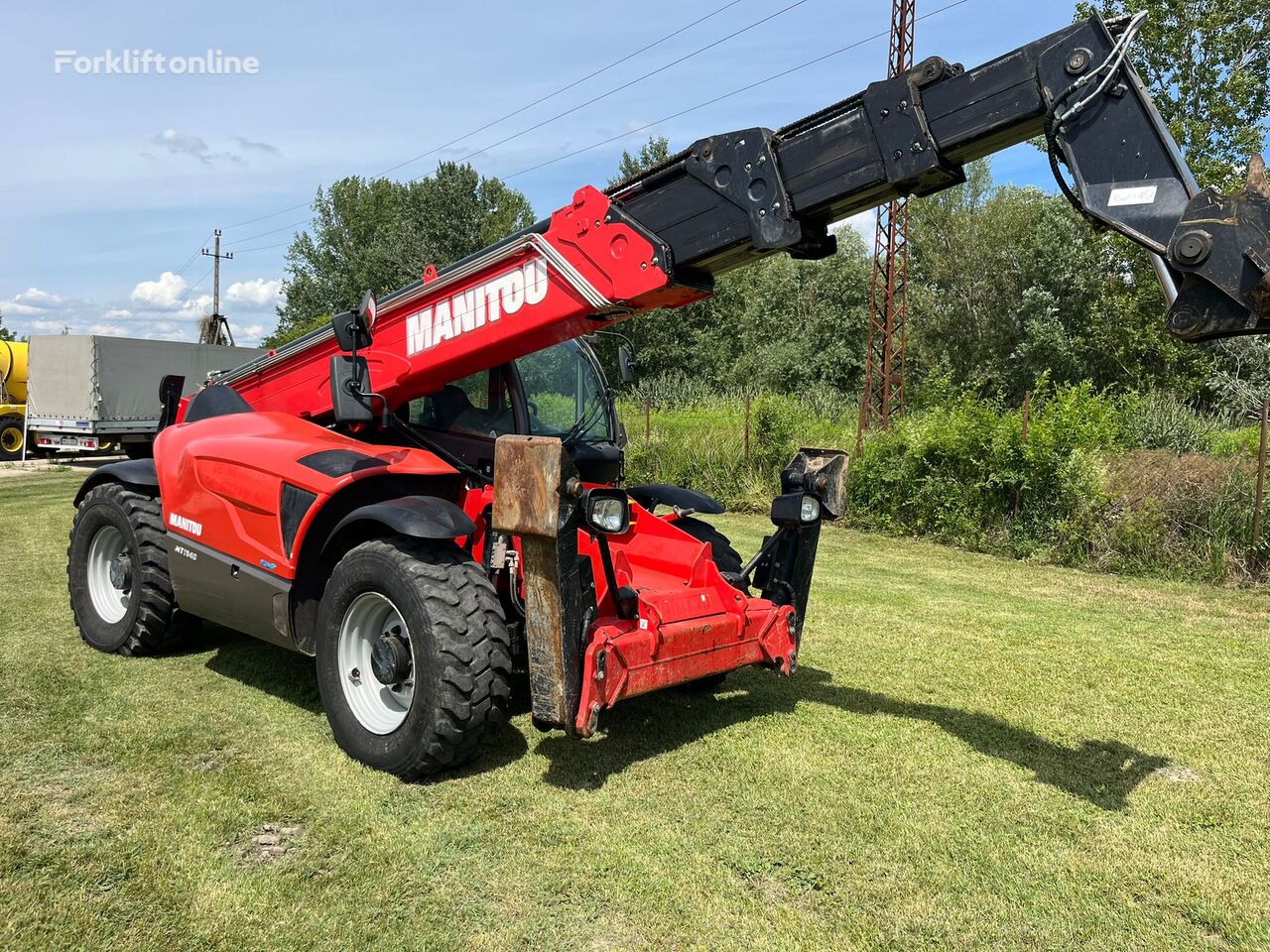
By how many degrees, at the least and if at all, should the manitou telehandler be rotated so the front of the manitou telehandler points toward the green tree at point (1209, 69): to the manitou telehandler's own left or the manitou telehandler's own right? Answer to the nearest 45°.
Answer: approximately 90° to the manitou telehandler's own left

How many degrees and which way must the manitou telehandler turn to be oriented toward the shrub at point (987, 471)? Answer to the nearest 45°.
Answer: approximately 90° to its left

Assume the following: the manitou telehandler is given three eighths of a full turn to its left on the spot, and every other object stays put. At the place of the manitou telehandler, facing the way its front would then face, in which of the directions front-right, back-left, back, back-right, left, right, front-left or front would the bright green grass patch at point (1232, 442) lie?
front-right

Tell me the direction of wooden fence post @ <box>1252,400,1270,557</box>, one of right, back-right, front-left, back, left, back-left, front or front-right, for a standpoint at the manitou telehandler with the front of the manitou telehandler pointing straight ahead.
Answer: left

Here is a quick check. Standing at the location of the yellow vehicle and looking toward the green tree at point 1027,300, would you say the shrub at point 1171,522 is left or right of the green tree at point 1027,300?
right

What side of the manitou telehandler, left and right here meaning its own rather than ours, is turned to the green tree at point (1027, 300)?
left

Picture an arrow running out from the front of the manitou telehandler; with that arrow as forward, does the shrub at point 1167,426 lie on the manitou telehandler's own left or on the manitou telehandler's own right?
on the manitou telehandler's own left

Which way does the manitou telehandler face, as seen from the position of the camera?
facing the viewer and to the right of the viewer

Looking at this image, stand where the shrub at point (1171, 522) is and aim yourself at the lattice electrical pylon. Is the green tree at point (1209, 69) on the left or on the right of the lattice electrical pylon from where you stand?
right

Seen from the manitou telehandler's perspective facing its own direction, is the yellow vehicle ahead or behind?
behind

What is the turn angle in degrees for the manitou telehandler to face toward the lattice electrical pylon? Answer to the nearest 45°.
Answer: approximately 135° to its left

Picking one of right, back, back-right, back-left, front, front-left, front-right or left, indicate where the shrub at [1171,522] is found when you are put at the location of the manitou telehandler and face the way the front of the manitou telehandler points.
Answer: left
